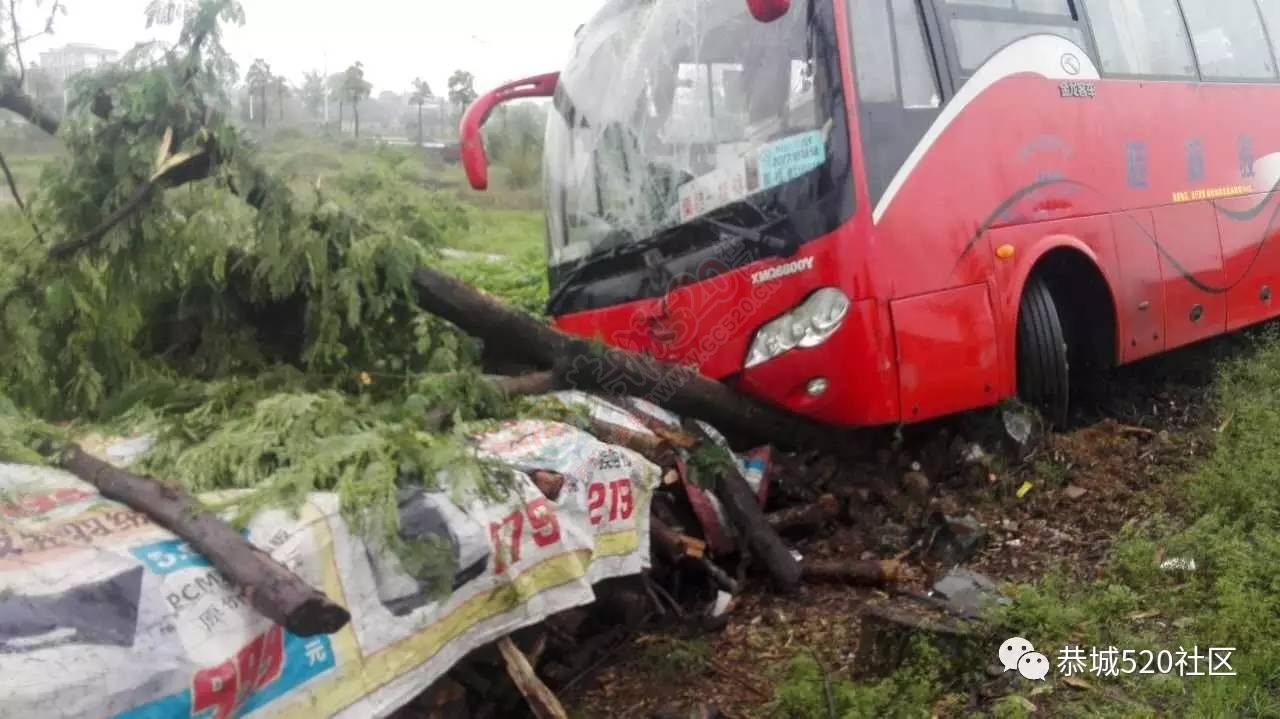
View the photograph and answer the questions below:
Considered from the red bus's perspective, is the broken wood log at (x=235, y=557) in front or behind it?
in front

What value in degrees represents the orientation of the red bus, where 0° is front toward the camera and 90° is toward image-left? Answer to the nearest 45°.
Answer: approximately 45°

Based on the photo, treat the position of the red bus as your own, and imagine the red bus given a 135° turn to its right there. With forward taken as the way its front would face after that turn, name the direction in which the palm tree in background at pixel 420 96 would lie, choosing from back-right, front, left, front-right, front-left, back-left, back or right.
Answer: front-left

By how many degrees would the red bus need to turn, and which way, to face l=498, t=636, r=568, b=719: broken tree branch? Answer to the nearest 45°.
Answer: approximately 45° to its left
